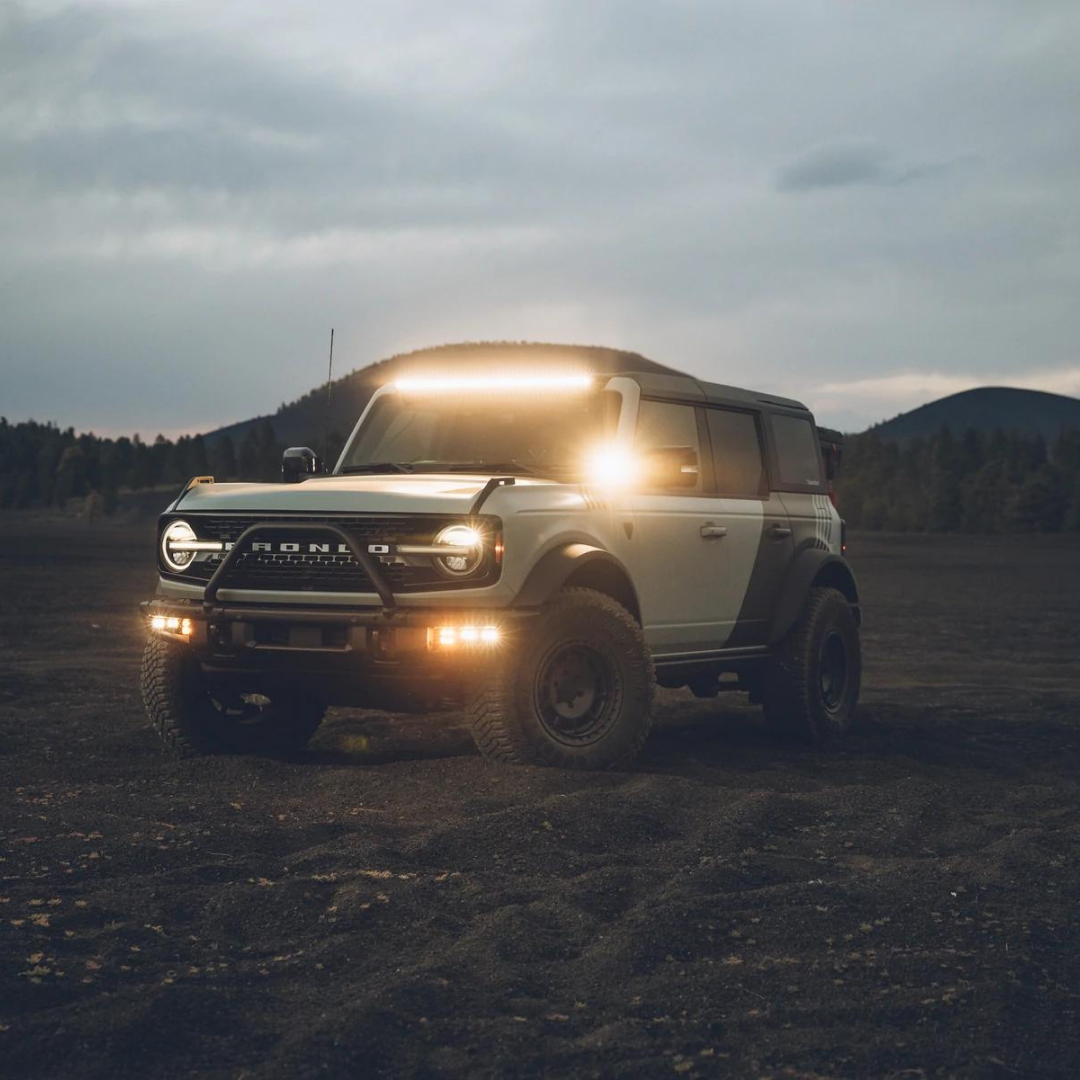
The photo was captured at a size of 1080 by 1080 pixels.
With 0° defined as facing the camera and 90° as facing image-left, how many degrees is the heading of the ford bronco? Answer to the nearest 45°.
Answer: approximately 45°
